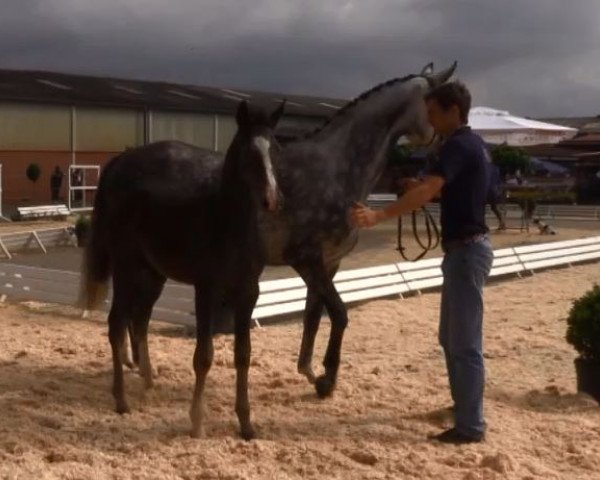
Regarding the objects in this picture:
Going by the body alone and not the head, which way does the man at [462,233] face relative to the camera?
to the viewer's left

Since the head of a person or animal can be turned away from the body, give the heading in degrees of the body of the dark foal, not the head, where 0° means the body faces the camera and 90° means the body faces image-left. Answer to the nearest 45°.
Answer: approximately 315°

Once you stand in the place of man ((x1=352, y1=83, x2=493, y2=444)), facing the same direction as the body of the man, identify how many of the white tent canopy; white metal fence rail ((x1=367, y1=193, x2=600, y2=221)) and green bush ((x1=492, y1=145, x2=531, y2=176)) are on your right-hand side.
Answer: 3

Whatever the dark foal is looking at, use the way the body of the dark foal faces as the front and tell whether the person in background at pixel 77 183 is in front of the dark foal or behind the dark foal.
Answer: behind

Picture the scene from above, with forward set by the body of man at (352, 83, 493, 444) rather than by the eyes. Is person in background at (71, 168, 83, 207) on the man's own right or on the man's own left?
on the man's own right

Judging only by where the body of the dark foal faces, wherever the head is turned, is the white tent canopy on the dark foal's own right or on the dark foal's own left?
on the dark foal's own left

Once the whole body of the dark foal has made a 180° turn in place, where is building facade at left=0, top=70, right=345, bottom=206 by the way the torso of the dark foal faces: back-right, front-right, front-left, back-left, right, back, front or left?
front-right

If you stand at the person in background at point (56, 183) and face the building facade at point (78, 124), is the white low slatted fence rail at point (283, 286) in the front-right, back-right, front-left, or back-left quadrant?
back-right

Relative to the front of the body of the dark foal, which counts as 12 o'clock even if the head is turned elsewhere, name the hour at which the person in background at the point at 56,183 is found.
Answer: The person in background is roughly at 7 o'clock from the dark foal.

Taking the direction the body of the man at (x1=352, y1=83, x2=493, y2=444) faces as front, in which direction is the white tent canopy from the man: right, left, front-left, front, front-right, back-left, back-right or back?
right

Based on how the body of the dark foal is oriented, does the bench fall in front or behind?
behind
